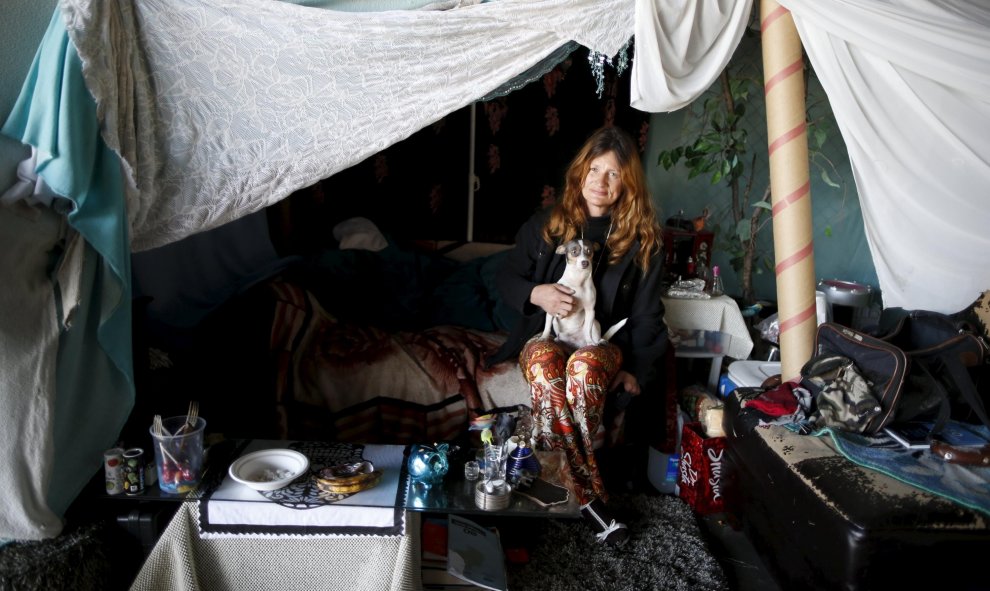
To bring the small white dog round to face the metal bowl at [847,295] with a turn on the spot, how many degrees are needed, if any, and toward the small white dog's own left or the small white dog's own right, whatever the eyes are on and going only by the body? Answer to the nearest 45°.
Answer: approximately 135° to the small white dog's own left

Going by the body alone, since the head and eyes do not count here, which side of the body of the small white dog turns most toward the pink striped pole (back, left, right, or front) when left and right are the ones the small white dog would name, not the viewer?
left

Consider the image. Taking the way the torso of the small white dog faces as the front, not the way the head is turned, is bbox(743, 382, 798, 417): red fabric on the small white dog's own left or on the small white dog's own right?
on the small white dog's own left

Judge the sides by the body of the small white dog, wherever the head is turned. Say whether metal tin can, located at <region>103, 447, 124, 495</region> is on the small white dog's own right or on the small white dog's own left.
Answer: on the small white dog's own right

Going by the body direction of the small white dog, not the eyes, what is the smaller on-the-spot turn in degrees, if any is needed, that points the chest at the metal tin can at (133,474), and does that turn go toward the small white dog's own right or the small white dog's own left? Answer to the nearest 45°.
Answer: approximately 45° to the small white dog's own right

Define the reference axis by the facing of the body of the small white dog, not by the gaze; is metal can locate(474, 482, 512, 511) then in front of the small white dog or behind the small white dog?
in front

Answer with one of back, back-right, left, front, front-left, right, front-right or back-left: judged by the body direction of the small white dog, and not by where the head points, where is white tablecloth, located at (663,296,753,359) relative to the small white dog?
back-left

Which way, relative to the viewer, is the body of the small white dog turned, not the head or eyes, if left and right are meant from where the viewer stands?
facing the viewer

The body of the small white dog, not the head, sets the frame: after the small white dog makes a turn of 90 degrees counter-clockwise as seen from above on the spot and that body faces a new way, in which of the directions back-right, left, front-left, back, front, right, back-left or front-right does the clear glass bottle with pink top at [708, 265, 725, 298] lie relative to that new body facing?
front-left

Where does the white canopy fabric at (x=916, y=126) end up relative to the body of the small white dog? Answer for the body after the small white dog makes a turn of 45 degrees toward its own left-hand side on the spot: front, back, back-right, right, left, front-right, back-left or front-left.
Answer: front-left

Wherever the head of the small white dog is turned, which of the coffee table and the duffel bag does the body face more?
the coffee table

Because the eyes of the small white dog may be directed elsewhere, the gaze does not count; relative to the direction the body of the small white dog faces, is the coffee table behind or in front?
in front

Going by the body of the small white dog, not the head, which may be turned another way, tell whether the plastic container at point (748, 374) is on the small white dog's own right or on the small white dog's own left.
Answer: on the small white dog's own left

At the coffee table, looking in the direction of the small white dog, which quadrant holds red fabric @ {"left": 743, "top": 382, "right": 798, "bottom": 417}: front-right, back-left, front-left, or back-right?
front-right
